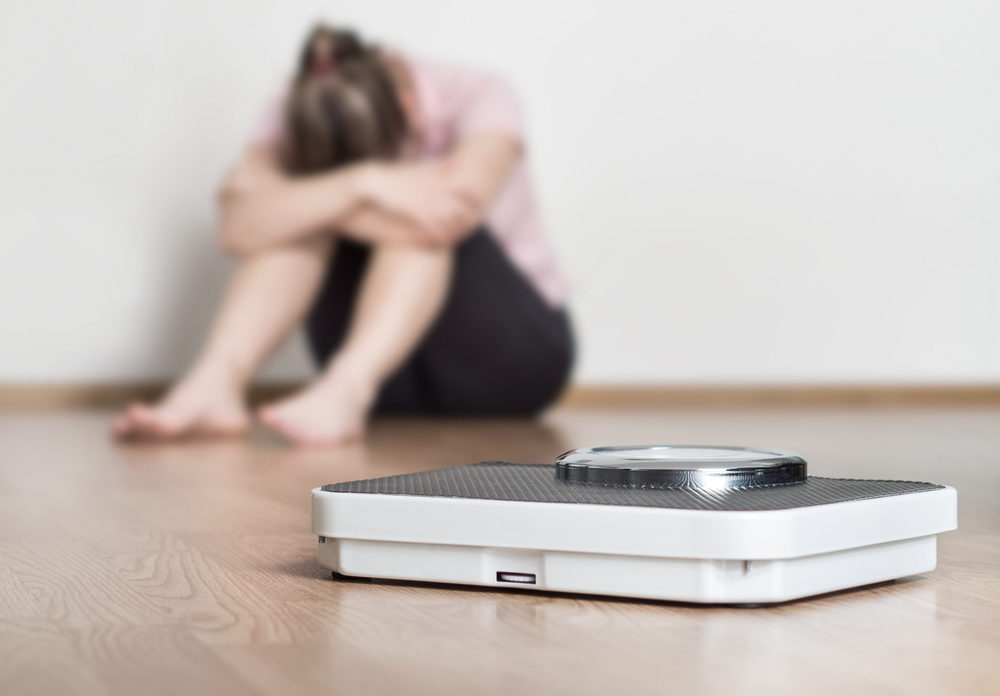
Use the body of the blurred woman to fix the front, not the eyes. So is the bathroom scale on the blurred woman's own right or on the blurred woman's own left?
on the blurred woman's own left

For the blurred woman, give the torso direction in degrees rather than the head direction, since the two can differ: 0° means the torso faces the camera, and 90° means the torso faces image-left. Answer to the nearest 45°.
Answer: approximately 45°
